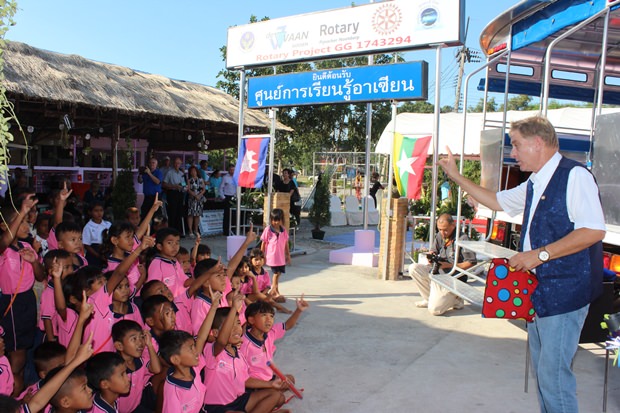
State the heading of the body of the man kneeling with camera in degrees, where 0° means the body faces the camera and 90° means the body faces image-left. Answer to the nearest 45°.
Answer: approximately 45°

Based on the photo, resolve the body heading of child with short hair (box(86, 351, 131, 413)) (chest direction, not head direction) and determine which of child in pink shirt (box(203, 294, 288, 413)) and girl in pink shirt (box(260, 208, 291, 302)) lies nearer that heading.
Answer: the child in pink shirt

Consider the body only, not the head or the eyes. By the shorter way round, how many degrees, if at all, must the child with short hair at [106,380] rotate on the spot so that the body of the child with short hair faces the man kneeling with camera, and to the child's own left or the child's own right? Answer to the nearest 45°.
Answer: approximately 45° to the child's own left

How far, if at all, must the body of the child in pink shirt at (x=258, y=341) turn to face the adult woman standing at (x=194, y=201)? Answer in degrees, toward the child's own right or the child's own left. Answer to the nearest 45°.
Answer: approximately 135° to the child's own left

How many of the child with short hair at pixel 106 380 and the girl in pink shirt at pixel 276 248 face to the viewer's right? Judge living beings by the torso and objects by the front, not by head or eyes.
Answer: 1

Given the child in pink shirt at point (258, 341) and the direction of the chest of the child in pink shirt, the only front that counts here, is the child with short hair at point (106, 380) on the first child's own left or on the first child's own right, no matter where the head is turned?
on the first child's own right

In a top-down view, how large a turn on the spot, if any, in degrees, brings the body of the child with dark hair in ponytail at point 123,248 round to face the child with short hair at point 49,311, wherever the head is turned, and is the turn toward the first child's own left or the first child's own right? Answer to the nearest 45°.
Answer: approximately 90° to the first child's own right

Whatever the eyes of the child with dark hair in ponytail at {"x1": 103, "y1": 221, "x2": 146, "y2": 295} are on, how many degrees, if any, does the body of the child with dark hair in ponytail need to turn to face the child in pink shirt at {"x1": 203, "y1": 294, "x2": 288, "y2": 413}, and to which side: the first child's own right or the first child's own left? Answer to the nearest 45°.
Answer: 0° — they already face them

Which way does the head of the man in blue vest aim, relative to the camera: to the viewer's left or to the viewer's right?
to the viewer's left

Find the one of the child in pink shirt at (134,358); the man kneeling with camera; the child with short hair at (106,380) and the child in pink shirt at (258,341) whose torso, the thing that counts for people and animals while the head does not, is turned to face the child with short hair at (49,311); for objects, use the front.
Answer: the man kneeling with camera
